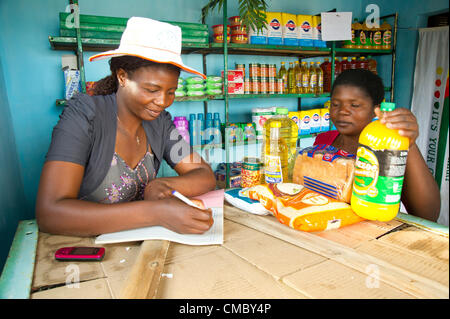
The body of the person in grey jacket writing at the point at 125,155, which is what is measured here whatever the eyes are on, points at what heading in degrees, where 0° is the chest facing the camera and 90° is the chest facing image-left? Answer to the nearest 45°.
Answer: approximately 315°

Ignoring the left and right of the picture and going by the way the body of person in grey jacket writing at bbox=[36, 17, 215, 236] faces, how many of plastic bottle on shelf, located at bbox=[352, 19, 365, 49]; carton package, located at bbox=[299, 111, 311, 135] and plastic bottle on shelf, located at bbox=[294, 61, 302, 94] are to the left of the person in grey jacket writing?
3

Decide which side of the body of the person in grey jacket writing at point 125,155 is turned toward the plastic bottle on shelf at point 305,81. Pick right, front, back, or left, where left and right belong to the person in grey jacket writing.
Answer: left

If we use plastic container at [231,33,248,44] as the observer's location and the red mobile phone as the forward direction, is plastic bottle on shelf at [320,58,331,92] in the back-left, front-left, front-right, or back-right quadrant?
back-left

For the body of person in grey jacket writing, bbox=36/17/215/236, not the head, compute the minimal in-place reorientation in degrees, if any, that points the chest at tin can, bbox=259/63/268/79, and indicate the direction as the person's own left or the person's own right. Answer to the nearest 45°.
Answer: approximately 90° to the person's own left

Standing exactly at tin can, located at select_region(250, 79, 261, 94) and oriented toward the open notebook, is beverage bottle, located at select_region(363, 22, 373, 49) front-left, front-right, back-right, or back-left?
back-left

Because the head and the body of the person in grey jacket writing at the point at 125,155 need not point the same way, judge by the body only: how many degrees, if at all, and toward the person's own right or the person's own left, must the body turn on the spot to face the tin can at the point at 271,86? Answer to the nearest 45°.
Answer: approximately 90° to the person's own left

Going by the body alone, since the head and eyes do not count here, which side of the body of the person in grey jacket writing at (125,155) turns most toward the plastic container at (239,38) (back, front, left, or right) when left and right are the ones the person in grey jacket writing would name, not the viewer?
left

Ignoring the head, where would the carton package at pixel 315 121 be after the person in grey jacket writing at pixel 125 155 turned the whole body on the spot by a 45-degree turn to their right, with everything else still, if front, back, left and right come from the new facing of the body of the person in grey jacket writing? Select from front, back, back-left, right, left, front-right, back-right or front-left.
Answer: back-left

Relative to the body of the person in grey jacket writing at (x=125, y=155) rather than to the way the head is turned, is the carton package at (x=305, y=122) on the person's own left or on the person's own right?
on the person's own left

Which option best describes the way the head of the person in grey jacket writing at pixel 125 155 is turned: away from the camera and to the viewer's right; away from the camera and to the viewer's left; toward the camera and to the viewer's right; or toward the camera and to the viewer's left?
toward the camera and to the viewer's right
